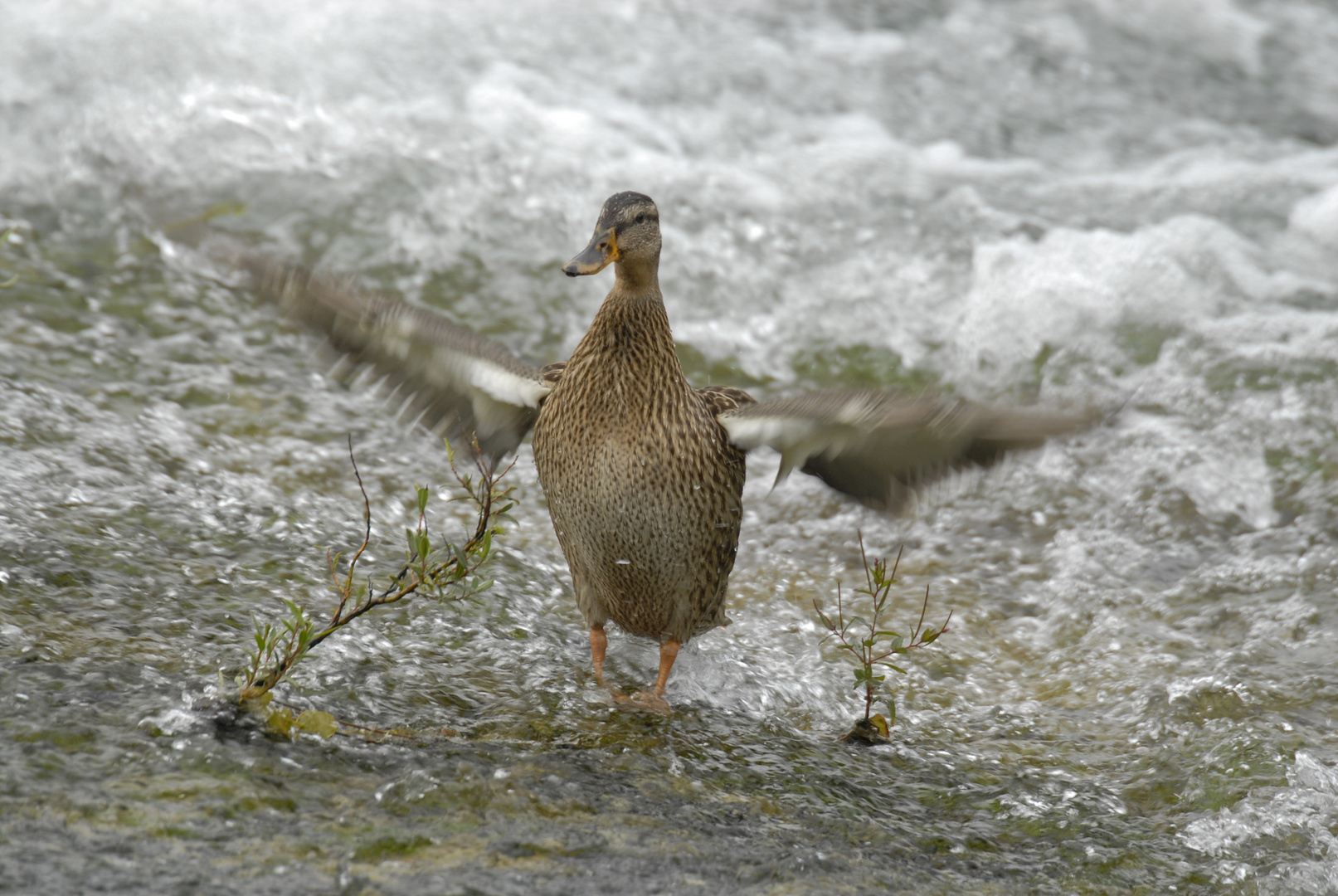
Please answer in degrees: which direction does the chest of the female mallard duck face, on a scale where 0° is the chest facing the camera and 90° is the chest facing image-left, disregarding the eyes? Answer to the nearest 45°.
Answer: approximately 0°
